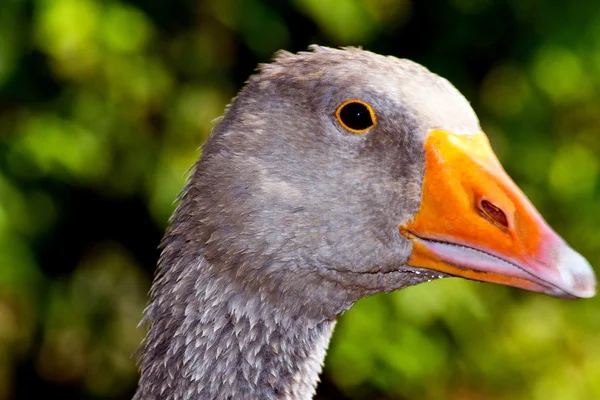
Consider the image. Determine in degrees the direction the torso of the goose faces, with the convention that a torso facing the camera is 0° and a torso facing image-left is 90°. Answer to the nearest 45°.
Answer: approximately 270°
